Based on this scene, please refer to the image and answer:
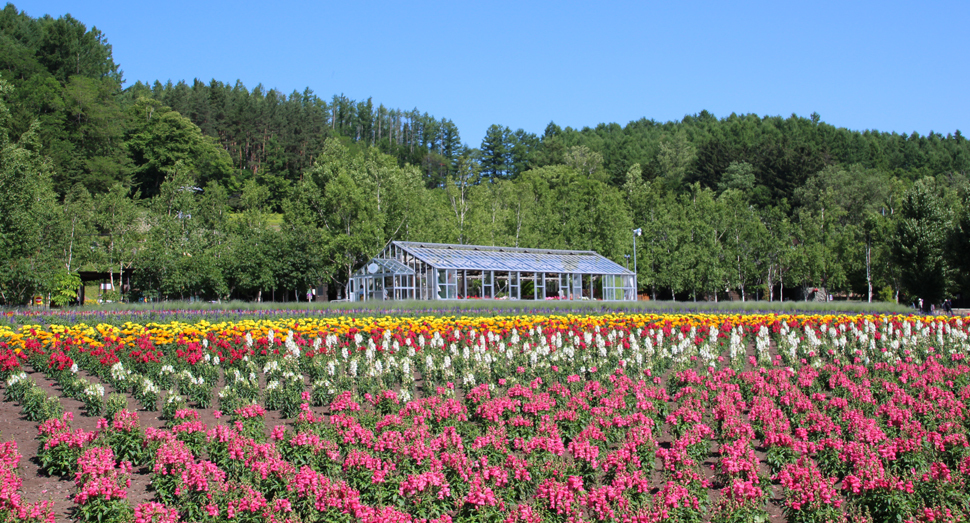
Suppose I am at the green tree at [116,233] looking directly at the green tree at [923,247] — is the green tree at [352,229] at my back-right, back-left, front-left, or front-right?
front-left

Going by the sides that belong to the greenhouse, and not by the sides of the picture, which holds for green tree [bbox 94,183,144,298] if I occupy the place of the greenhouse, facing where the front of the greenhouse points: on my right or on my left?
on my right

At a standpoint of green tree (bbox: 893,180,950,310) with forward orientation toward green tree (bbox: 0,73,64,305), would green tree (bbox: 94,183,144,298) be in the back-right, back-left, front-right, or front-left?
front-right

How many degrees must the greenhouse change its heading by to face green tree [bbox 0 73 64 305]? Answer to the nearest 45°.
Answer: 0° — it already faces it

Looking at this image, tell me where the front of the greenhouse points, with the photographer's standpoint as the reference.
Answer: facing the viewer and to the left of the viewer

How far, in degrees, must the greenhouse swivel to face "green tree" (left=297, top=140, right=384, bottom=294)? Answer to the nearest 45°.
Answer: approximately 90° to its right

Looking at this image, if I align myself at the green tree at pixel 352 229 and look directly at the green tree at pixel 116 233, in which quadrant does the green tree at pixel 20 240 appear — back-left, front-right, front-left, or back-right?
front-left
